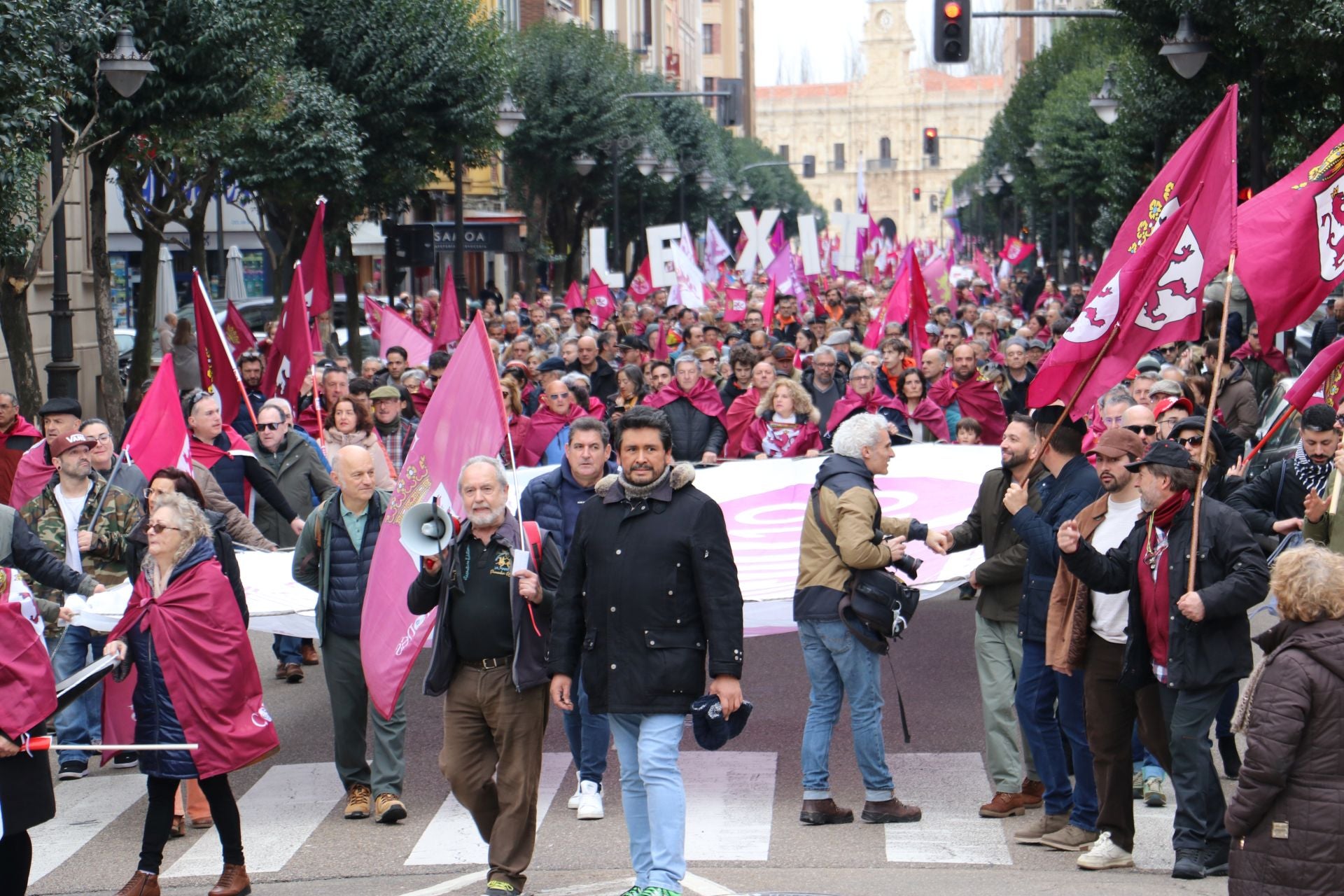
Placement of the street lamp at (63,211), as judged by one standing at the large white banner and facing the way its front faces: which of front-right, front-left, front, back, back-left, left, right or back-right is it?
back-right

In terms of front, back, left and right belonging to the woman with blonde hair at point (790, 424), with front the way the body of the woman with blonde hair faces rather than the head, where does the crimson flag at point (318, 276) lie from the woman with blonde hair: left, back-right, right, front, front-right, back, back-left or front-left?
back-right

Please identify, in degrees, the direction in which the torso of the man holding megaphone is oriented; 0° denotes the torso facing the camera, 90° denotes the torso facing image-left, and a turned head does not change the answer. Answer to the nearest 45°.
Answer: approximately 0°

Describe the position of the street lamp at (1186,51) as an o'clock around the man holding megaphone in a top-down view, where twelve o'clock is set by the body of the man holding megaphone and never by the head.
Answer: The street lamp is roughly at 7 o'clock from the man holding megaphone.

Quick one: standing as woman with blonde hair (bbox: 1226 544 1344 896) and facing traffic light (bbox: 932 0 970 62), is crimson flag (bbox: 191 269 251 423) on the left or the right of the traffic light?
left

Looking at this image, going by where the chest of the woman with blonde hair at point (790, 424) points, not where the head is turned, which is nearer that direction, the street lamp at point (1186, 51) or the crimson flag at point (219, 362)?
the crimson flag

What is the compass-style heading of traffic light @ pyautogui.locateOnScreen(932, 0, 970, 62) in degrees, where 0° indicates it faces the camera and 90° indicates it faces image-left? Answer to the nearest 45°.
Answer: approximately 0°

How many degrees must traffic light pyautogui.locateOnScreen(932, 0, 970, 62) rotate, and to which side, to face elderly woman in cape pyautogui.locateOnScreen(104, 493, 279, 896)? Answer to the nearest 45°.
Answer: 0° — it already faces them

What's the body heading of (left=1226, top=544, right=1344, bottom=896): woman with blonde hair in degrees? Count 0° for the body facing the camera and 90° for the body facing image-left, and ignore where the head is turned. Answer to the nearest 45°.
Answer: approximately 135°
